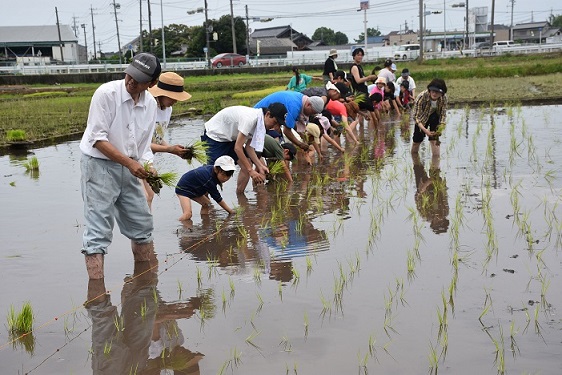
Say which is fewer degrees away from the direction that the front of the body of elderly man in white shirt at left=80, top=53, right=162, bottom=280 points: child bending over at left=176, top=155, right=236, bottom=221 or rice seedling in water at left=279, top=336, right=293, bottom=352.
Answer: the rice seedling in water

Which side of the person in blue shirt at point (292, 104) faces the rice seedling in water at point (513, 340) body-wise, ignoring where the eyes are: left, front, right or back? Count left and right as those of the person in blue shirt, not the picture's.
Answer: right

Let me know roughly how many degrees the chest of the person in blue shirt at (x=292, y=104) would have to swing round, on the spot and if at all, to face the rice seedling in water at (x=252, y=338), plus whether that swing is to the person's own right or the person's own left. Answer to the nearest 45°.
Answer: approximately 90° to the person's own right

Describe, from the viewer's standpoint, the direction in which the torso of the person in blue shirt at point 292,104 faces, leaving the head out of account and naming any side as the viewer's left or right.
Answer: facing to the right of the viewer

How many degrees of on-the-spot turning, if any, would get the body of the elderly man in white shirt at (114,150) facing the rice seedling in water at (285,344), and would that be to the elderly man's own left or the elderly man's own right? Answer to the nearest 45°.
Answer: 0° — they already face it

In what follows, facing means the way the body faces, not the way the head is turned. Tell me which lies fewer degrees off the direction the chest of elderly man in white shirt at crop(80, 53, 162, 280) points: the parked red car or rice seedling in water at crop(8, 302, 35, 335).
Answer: the rice seedling in water

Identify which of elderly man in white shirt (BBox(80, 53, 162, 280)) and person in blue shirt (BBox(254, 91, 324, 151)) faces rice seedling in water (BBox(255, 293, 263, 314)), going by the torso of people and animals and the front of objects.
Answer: the elderly man in white shirt

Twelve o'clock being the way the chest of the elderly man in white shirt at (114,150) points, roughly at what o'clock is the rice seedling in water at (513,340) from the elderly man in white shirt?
The rice seedling in water is roughly at 12 o'clock from the elderly man in white shirt.

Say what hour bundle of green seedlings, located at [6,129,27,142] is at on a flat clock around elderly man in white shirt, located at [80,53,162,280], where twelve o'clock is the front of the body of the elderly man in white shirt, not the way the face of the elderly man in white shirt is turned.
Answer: The bundle of green seedlings is roughly at 7 o'clock from the elderly man in white shirt.

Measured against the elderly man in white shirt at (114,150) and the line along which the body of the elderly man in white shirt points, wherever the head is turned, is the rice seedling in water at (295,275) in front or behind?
in front

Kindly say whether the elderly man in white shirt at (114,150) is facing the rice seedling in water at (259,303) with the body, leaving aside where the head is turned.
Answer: yes
